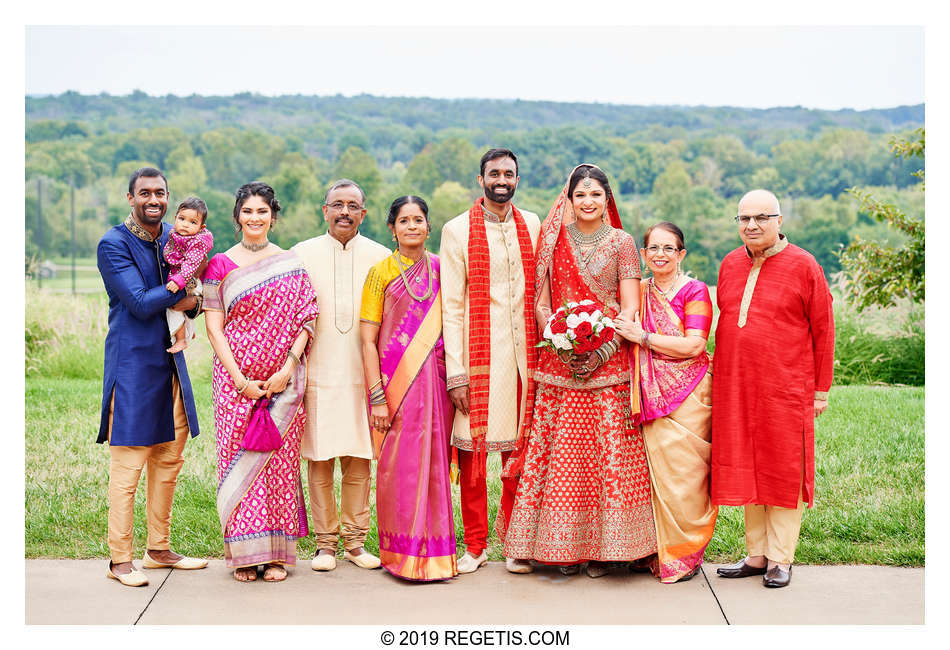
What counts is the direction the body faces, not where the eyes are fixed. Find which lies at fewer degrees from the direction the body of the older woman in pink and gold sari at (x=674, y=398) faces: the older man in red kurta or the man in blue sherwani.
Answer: the man in blue sherwani

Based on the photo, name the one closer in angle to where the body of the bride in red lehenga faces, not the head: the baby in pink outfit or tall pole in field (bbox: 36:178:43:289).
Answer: the baby in pink outfit

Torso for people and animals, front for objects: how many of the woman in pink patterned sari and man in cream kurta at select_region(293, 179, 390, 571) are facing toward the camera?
2

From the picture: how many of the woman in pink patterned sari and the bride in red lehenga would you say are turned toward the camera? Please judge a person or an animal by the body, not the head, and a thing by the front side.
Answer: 2

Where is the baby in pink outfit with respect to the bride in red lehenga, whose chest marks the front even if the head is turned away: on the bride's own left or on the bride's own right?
on the bride's own right

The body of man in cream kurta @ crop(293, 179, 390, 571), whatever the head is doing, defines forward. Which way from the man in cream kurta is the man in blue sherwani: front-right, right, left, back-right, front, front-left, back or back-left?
right

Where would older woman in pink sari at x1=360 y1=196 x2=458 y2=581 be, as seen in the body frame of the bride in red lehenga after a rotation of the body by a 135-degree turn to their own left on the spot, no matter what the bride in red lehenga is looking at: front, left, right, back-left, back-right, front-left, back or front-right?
back-left
